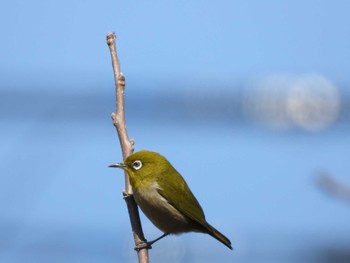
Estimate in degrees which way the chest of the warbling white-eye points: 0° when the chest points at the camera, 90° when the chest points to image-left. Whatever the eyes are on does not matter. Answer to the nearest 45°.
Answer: approximately 90°
